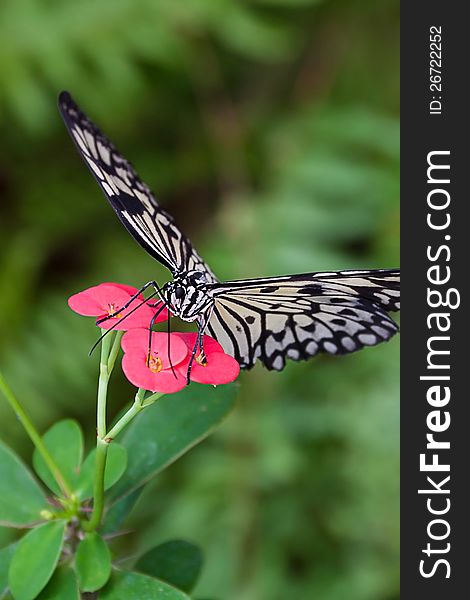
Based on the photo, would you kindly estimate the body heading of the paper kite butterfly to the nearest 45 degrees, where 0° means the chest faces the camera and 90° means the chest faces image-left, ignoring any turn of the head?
approximately 45°
